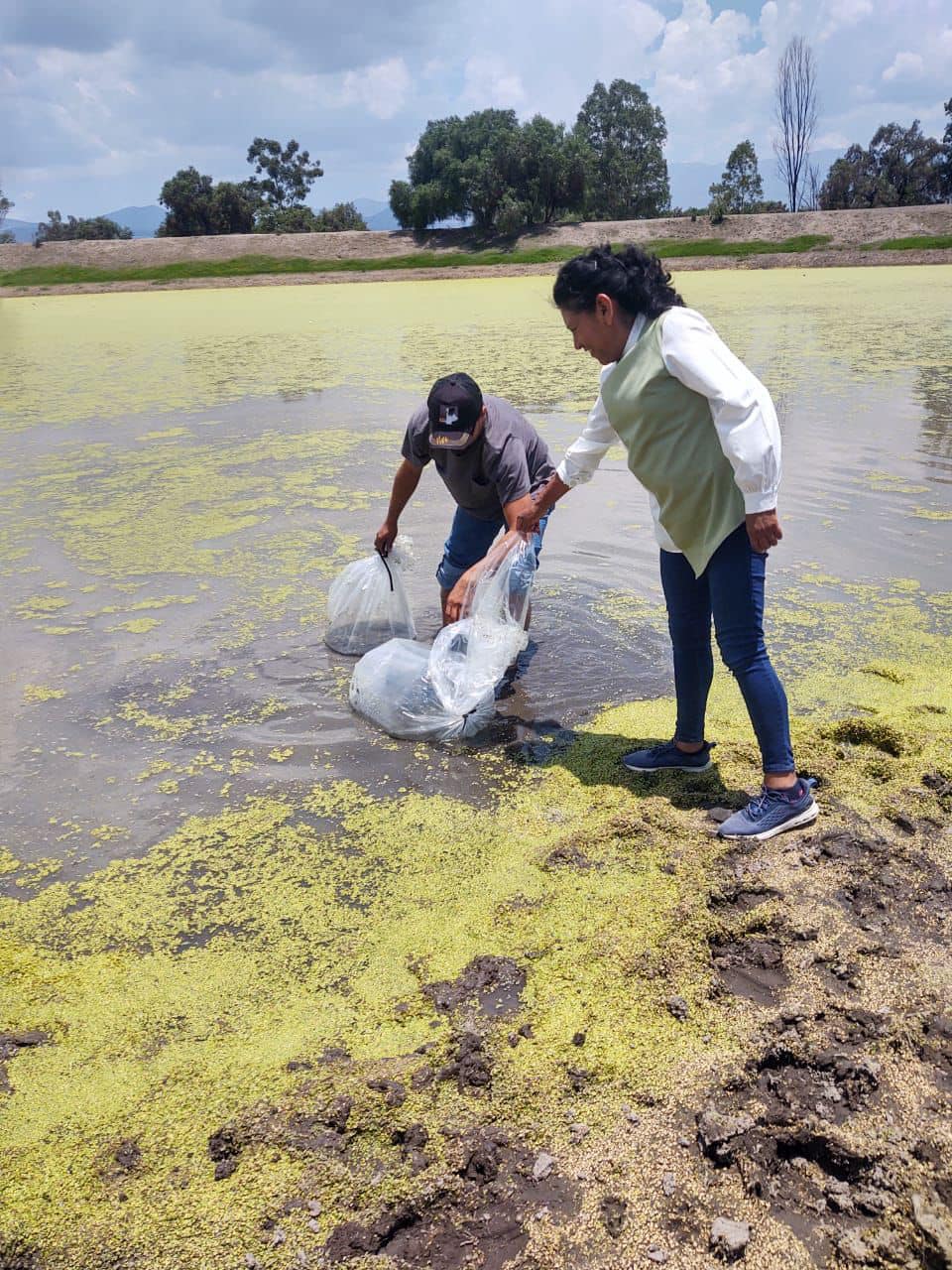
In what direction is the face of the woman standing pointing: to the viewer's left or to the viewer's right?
to the viewer's left

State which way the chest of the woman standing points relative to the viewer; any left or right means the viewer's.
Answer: facing the viewer and to the left of the viewer
